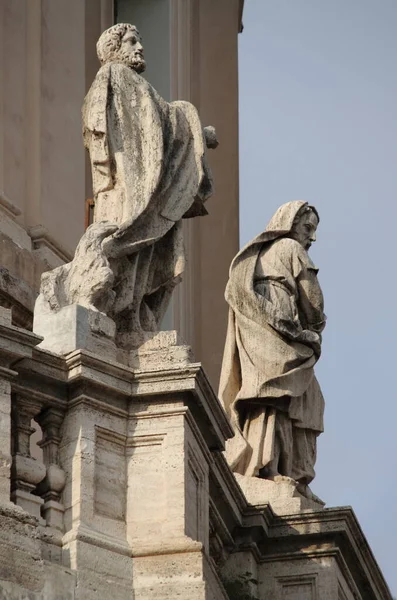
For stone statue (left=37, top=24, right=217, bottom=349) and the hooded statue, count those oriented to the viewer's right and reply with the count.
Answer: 2

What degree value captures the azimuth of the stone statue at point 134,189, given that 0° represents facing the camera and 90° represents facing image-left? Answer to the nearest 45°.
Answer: approximately 270°

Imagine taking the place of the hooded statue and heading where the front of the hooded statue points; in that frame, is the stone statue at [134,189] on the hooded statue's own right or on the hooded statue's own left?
on the hooded statue's own right

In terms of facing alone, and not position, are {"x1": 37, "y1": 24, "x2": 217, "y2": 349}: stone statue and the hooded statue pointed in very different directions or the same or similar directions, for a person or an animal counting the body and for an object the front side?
same or similar directions

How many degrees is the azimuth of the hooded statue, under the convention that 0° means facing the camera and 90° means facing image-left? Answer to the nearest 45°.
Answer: approximately 270°
